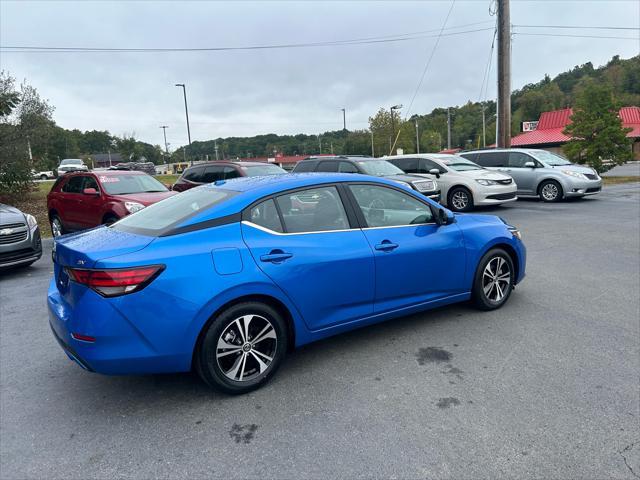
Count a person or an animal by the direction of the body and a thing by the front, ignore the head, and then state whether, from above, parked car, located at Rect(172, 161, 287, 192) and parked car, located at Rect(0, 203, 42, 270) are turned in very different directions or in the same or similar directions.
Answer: same or similar directions

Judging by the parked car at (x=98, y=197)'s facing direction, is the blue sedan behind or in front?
in front

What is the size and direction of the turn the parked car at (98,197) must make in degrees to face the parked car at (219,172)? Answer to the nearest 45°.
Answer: approximately 90° to its left

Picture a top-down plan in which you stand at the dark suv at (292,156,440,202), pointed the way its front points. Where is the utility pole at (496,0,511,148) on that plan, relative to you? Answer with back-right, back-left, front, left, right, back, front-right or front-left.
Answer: left

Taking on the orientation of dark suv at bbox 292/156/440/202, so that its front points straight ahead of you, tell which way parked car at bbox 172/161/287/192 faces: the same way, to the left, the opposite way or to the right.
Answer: the same way

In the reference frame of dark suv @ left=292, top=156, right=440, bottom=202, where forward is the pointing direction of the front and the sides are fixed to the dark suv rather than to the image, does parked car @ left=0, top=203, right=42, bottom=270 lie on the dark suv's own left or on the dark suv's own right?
on the dark suv's own right

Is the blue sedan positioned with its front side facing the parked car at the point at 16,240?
no

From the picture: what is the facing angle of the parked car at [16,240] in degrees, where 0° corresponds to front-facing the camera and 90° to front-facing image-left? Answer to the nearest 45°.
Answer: approximately 315°

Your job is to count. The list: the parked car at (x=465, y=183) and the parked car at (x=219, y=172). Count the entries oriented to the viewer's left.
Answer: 0

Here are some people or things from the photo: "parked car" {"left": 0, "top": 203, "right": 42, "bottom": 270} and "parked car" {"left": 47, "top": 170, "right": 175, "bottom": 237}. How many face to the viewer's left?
0

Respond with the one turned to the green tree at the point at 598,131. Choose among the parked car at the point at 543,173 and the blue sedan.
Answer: the blue sedan

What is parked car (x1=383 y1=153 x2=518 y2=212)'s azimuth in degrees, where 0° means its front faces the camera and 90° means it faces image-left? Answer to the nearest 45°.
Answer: approximately 315°

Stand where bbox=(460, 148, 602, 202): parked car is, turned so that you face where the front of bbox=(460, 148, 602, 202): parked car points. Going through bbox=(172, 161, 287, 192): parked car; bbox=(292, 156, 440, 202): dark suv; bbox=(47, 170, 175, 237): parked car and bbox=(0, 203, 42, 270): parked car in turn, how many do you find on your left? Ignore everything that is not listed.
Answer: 0

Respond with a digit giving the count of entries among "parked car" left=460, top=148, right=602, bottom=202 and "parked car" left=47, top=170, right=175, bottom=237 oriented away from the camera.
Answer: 0

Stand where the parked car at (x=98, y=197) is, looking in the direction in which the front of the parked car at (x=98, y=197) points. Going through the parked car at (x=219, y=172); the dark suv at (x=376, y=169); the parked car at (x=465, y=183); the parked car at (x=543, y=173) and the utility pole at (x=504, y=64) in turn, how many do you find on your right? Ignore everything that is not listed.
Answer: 0

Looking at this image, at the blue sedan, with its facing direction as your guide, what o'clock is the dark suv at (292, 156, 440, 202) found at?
The dark suv is roughly at 11 o'clock from the blue sedan.

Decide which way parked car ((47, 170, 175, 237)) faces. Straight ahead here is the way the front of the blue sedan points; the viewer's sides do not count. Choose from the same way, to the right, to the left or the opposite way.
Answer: to the right

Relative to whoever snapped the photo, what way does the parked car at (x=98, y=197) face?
facing the viewer and to the right of the viewer

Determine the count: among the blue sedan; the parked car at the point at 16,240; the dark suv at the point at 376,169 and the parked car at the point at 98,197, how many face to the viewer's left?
0

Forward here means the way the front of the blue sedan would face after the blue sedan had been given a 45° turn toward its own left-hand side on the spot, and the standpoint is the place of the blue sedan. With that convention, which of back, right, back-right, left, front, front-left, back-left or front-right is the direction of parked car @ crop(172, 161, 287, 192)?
front
